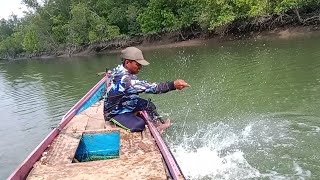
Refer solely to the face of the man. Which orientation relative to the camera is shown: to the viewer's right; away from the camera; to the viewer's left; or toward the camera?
to the viewer's right

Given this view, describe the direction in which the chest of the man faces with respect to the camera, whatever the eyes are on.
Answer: to the viewer's right

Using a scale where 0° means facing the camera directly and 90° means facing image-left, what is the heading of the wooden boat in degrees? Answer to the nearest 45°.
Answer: approximately 180°
